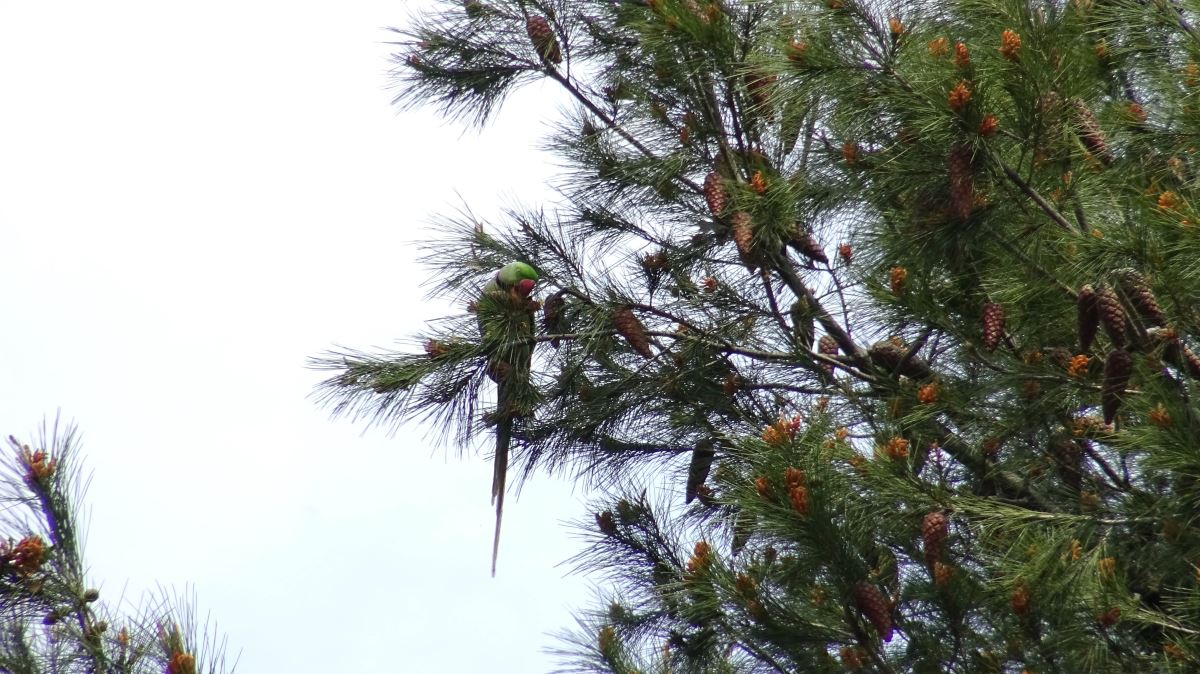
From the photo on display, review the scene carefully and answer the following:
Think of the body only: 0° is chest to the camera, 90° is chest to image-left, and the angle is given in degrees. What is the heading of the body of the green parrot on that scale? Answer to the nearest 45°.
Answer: approximately 270°
